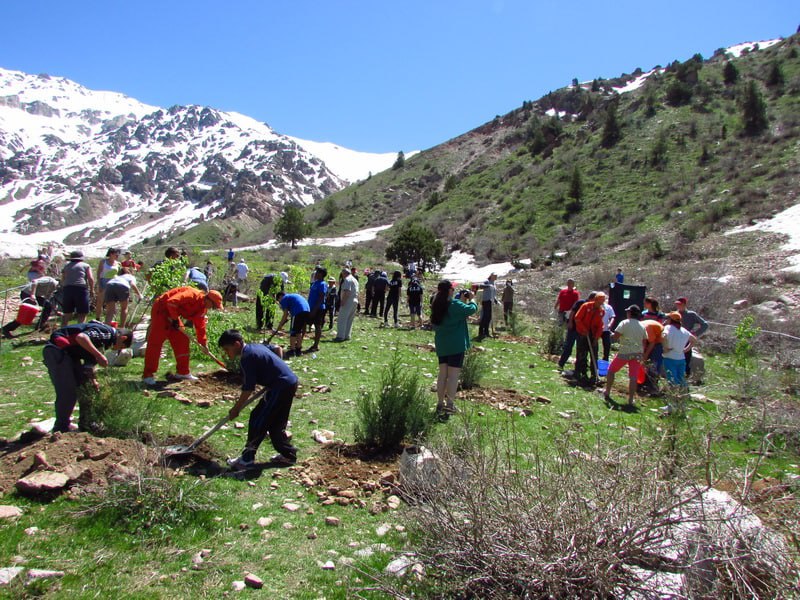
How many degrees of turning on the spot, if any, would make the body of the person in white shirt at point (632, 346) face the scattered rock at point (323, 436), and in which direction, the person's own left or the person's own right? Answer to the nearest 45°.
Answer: approximately 135° to the person's own left

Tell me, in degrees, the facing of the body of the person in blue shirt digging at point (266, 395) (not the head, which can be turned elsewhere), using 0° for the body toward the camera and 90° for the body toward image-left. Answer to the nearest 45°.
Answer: approximately 90°

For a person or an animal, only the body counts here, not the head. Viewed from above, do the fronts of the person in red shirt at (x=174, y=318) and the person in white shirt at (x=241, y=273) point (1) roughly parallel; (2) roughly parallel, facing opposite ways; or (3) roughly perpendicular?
roughly perpendicular

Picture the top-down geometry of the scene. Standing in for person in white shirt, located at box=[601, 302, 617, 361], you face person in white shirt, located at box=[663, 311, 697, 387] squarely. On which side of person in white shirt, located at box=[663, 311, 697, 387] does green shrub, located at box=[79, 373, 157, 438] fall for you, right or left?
right

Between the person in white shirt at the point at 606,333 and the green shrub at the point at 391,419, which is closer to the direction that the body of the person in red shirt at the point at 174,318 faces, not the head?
the person in white shirt

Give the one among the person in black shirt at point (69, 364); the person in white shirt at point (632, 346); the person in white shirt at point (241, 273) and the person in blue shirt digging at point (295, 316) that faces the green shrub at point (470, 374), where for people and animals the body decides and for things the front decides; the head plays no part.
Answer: the person in black shirt

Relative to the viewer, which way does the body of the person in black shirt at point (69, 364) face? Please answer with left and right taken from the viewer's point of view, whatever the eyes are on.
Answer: facing to the right of the viewer

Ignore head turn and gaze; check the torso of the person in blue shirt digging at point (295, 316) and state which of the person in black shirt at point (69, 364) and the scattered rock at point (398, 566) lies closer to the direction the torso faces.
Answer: the person in black shirt

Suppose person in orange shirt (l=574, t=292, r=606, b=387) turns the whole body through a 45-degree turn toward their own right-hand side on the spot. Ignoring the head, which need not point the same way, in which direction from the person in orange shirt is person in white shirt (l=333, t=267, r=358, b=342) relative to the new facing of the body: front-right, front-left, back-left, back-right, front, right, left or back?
right

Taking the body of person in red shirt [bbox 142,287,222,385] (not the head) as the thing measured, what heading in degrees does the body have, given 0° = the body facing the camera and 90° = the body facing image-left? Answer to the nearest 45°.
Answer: approximately 270°

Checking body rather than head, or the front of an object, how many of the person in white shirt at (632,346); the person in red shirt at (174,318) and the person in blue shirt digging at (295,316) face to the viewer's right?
1

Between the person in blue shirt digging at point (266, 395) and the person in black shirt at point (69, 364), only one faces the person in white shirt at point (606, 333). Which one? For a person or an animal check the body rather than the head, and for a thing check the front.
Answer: the person in black shirt

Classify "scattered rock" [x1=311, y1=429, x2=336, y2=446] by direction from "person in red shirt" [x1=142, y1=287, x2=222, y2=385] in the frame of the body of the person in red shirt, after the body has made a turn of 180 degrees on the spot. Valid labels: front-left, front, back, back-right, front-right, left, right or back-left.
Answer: back-left

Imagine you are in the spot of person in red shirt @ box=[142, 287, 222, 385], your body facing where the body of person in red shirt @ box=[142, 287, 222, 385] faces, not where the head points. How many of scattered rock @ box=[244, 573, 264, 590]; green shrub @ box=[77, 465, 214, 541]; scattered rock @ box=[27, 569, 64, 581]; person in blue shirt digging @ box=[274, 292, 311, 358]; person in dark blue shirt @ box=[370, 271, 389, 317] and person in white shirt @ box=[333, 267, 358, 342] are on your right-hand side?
3

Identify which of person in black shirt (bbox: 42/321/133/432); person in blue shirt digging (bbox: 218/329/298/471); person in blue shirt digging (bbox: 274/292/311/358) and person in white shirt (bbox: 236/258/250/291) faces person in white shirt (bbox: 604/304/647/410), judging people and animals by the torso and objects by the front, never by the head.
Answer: the person in black shirt

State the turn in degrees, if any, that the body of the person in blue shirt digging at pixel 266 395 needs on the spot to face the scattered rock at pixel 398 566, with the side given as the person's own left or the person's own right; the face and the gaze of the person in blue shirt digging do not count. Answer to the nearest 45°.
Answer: approximately 90° to the person's own left

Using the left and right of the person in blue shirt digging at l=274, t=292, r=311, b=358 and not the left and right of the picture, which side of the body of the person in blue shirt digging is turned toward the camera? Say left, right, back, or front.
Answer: left

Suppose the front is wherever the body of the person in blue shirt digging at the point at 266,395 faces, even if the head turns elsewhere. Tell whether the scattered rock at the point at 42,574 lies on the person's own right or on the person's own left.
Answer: on the person's own left

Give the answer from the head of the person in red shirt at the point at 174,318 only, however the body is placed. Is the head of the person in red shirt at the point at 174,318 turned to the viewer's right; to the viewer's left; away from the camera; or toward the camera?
to the viewer's right
